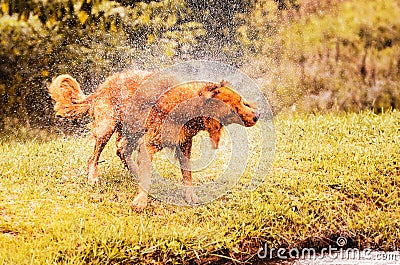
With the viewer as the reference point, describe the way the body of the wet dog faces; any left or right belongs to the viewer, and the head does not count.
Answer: facing the viewer and to the right of the viewer
